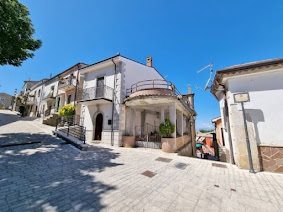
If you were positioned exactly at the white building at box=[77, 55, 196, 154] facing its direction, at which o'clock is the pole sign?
The pole sign is roughly at 9 o'clock from the white building.

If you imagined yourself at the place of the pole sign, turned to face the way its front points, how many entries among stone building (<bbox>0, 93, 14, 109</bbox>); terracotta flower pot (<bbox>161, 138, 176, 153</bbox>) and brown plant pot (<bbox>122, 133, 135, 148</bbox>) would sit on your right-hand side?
3

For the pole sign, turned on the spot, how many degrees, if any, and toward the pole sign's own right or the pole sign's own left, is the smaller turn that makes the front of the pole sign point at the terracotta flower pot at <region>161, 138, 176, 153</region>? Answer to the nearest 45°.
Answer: approximately 90° to the pole sign's own right

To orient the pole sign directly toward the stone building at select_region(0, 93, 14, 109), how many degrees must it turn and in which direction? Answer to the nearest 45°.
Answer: approximately 90° to its right

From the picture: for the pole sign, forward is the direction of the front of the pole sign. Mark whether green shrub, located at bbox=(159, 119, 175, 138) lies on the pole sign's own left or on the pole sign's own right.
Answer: on the pole sign's own right

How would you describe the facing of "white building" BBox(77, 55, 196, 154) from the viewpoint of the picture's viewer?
facing the viewer and to the left of the viewer

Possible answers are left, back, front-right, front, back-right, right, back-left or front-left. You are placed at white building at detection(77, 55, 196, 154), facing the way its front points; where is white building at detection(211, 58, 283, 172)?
left

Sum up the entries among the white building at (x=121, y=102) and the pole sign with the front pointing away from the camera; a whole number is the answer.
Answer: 0

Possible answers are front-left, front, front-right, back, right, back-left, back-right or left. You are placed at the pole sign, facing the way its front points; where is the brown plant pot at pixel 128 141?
right

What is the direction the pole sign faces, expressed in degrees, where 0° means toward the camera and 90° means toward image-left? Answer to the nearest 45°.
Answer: approximately 0°
